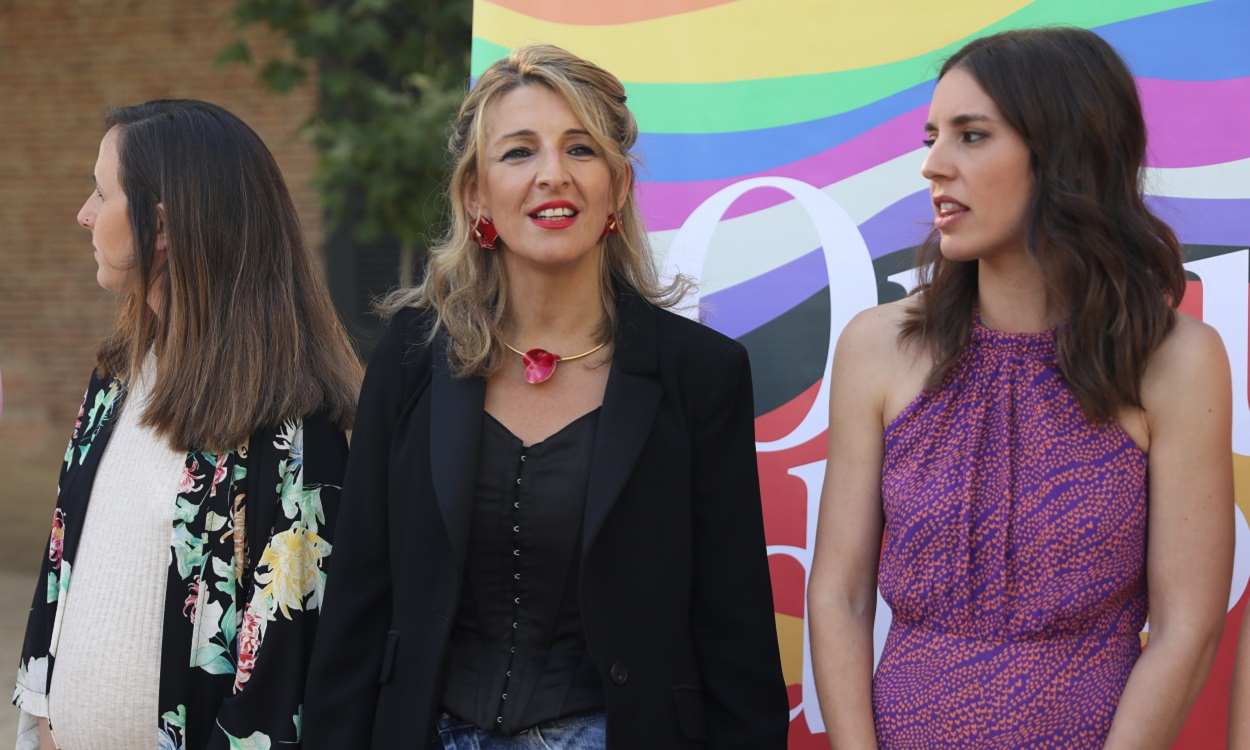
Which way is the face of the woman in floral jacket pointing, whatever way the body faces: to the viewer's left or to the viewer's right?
to the viewer's left

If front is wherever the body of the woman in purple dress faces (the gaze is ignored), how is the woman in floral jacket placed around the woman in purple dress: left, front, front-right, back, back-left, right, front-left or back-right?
right

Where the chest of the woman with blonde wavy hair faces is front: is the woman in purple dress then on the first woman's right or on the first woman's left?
on the first woman's left

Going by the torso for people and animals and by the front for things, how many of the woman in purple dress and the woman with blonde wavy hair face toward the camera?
2

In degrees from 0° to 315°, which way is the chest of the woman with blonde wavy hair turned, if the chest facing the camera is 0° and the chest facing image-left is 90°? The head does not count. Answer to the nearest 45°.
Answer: approximately 0°

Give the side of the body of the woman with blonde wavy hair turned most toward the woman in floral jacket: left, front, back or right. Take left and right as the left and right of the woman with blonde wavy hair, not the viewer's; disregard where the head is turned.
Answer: right
